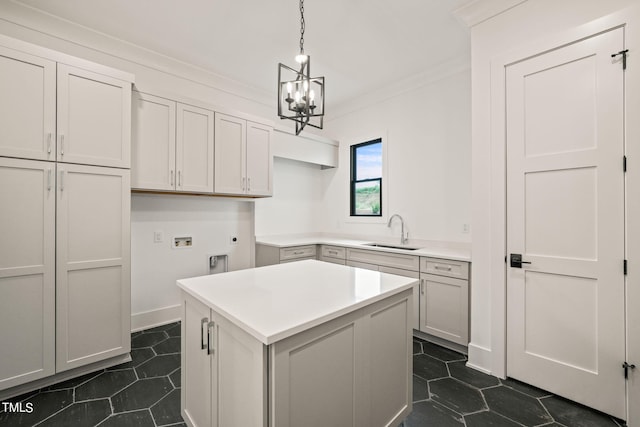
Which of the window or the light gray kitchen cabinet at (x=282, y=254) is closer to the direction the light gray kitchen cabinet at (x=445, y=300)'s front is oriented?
the light gray kitchen cabinet at (x=282, y=254)

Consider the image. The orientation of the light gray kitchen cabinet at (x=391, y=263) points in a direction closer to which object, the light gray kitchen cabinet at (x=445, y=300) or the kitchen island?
the kitchen island

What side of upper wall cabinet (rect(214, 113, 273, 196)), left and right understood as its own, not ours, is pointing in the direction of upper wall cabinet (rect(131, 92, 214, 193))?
right

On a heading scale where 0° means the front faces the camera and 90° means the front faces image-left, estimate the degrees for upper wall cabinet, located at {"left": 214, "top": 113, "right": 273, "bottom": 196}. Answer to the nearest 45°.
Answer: approximately 315°

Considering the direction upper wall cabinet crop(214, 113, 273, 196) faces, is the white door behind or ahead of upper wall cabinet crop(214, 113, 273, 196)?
ahead

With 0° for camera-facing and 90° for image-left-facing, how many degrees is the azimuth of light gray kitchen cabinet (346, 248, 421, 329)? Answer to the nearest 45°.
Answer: approximately 45°

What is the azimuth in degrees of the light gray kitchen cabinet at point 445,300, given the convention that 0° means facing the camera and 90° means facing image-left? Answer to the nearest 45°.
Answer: approximately 45°

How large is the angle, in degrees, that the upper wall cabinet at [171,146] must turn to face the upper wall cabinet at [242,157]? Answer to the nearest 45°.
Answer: approximately 45° to its left
